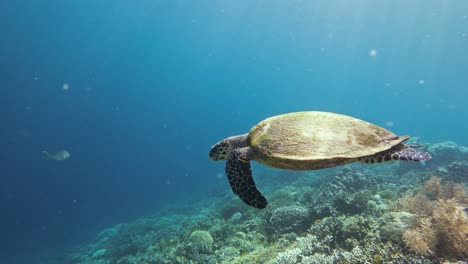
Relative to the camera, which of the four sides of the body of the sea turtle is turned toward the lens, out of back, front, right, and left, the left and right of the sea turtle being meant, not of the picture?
left

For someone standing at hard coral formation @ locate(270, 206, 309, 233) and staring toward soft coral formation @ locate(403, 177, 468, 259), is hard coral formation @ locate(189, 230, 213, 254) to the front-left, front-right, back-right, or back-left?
back-right
